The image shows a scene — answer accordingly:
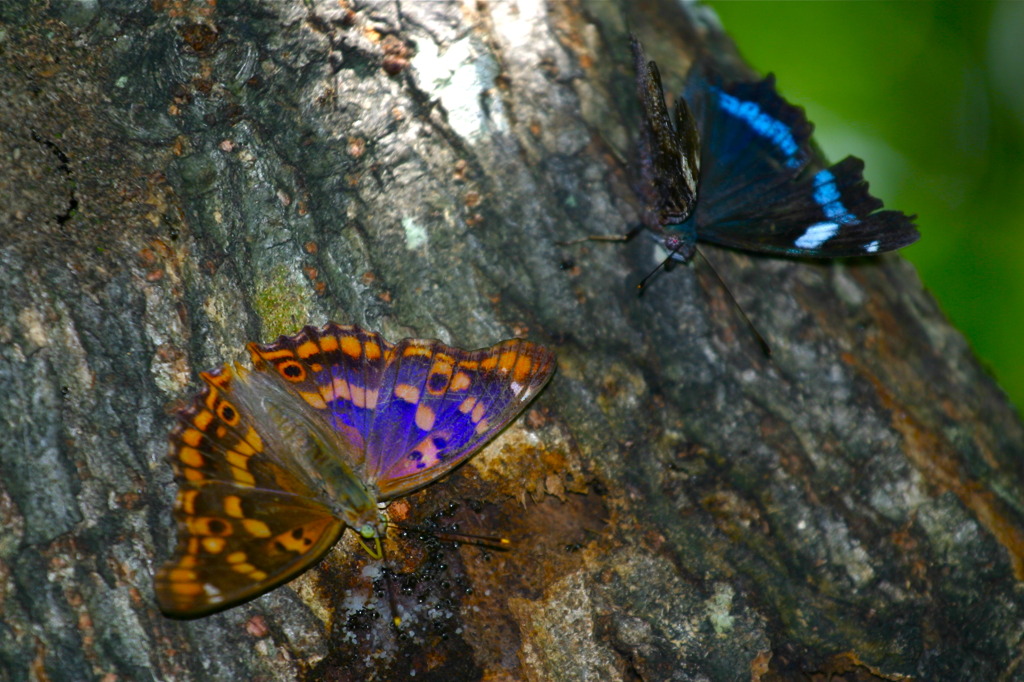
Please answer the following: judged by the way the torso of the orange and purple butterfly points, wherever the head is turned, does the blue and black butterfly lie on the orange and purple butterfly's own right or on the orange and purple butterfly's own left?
on the orange and purple butterfly's own left

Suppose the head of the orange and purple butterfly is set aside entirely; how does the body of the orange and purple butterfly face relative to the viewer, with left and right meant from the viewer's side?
facing the viewer and to the right of the viewer
